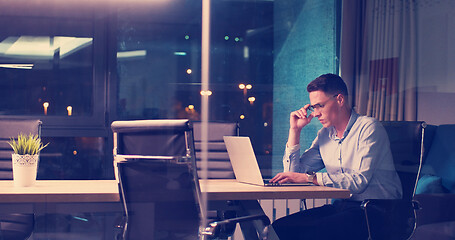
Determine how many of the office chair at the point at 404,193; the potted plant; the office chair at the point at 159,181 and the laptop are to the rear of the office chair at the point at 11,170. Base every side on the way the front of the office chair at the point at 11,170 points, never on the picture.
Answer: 0

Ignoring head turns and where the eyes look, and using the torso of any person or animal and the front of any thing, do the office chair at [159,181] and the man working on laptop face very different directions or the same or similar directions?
very different directions

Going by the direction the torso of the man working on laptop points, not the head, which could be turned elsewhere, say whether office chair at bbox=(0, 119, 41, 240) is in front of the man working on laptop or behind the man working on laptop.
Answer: in front

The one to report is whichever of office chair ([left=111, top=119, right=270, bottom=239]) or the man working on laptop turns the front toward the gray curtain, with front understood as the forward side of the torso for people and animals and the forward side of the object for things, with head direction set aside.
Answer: the office chair

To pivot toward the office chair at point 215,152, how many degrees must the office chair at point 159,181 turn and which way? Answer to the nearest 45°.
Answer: approximately 45° to its left

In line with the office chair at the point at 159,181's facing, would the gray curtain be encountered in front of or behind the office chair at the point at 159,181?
in front

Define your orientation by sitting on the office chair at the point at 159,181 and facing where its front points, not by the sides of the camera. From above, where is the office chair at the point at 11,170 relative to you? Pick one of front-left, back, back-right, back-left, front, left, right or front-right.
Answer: left

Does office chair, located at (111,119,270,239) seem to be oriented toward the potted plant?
no

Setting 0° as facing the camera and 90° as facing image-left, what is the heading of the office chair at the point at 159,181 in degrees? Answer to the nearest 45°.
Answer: approximately 225°

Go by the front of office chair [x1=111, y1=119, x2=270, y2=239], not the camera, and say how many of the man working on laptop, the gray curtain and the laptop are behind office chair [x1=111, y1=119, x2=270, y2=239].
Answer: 0

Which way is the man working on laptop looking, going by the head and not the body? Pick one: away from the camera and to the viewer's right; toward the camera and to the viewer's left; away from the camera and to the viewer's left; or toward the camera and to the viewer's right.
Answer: toward the camera and to the viewer's left

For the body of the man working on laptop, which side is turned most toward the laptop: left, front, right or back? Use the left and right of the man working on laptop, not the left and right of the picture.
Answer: front
